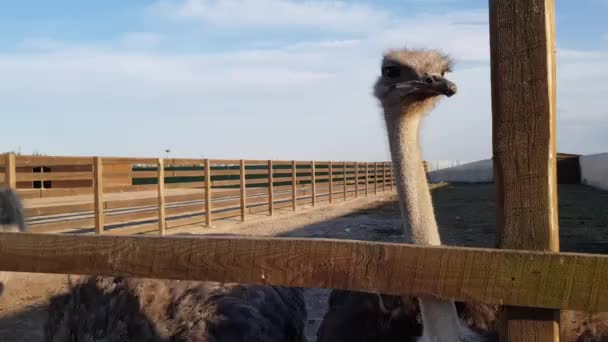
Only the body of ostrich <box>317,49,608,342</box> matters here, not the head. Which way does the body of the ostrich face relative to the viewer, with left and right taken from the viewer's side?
facing the viewer and to the right of the viewer

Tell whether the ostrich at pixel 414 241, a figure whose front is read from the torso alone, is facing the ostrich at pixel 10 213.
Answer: no

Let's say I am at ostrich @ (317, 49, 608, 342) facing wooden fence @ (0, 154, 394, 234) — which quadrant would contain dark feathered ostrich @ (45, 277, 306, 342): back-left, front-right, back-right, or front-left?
front-left

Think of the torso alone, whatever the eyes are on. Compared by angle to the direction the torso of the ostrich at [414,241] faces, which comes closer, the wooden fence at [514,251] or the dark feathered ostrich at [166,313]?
the wooden fence
